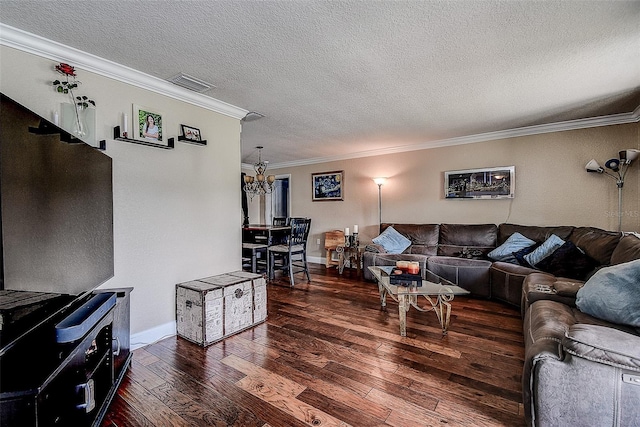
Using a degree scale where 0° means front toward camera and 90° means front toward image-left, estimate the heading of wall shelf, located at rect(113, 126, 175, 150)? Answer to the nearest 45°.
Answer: approximately 315°

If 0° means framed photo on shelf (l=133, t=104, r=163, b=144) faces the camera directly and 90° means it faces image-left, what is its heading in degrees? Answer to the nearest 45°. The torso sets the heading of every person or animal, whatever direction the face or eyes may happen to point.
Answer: approximately 315°

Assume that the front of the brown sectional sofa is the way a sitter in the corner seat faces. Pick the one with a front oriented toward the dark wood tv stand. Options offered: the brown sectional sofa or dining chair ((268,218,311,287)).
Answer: the brown sectional sofa

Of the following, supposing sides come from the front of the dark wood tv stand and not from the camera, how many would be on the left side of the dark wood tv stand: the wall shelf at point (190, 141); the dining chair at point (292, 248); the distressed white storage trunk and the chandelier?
4

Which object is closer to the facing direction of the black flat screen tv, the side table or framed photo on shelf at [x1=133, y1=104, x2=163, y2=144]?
the side table

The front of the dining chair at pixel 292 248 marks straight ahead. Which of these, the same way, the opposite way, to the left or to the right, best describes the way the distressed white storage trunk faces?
the opposite way

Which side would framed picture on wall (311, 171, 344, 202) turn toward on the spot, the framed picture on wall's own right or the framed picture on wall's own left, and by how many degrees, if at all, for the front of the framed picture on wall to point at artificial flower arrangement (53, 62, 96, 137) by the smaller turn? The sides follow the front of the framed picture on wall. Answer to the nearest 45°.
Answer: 0° — it already faces it

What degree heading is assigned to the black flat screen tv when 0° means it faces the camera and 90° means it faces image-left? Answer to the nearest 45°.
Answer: approximately 315°
